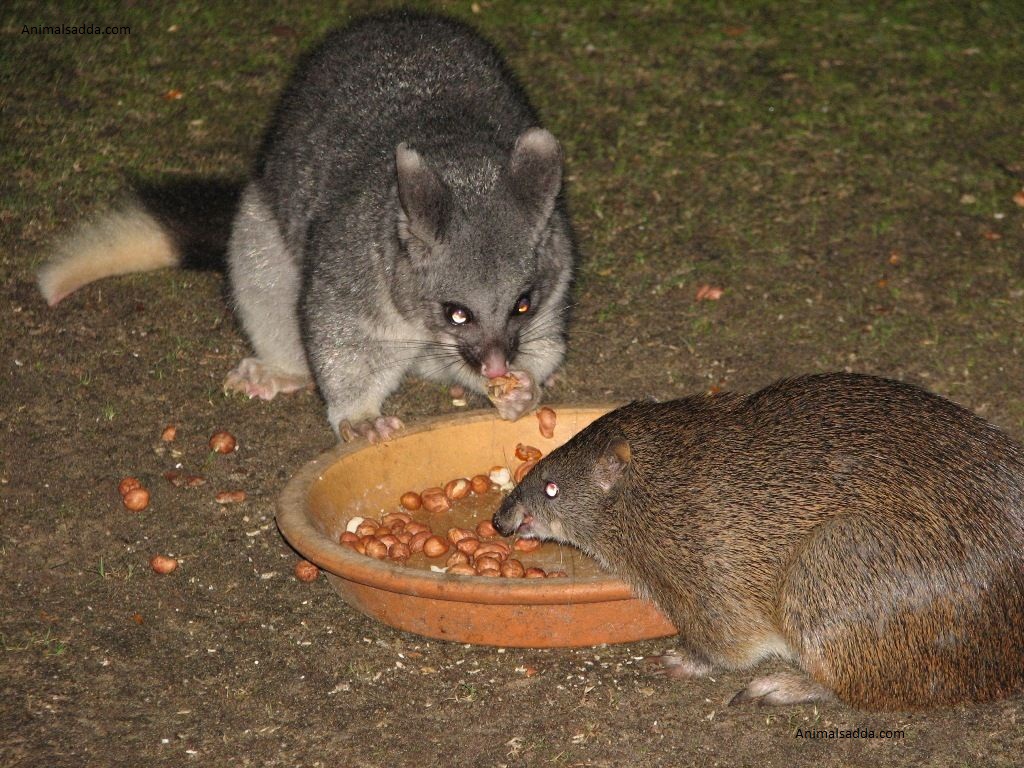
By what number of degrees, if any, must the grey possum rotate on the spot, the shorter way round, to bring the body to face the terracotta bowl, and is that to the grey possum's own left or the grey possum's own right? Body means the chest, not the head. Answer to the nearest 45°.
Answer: approximately 45° to the grey possum's own right

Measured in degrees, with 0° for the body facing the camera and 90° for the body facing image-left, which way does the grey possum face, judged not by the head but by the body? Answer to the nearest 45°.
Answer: approximately 315°
